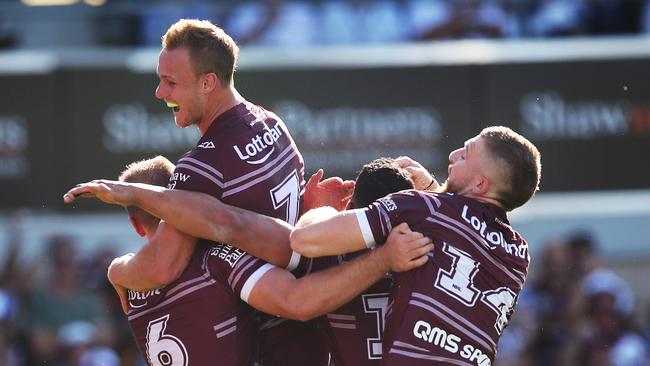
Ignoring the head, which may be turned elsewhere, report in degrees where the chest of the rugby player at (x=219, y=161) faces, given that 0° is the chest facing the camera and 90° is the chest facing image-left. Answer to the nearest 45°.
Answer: approximately 135°

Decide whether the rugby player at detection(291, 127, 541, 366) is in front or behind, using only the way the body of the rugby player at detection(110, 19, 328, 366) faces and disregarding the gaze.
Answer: behind

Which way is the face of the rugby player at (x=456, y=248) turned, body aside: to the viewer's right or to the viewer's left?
to the viewer's left

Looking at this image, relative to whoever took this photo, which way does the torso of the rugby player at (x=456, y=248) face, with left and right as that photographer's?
facing away from the viewer and to the left of the viewer
